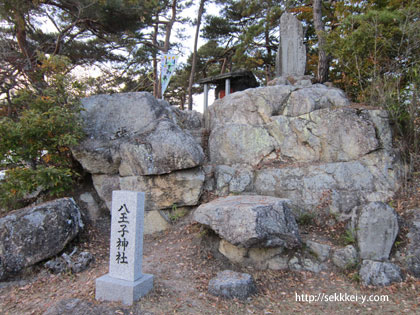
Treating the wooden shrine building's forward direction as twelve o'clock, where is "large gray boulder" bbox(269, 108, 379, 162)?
The large gray boulder is roughly at 10 o'clock from the wooden shrine building.

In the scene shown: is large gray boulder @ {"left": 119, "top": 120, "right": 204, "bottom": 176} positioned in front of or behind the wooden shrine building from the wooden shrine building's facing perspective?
in front

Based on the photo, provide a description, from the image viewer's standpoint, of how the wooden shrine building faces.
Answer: facing the viewer and to the left of the viewer

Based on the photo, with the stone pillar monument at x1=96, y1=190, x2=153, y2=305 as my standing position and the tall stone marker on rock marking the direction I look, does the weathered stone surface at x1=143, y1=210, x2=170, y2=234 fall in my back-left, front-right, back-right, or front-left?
front-left

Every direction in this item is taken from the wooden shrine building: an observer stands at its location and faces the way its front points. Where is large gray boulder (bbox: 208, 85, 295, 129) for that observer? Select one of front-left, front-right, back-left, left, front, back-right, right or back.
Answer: front-left

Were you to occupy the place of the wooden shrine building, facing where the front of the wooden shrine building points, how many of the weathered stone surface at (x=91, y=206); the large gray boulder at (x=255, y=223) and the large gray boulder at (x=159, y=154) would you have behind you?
0

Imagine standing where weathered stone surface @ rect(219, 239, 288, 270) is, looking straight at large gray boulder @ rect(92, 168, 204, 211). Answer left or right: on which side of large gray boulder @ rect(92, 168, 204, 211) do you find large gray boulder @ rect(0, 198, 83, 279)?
left

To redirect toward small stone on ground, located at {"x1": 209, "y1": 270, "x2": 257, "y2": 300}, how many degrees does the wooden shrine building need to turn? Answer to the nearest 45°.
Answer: approximately 45° to its left

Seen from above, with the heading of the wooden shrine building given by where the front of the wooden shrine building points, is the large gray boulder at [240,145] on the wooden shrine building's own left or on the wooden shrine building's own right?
on the wooden shrine building's own left

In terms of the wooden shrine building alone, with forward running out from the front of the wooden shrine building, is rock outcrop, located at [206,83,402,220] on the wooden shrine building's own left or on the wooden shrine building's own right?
on the wooden shrine building's own left

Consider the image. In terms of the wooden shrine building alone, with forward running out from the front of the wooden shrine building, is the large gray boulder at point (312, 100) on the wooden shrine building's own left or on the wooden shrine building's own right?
on the wooden shrine building's own left

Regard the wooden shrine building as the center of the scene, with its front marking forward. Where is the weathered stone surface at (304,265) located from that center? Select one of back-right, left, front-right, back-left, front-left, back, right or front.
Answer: front-left
